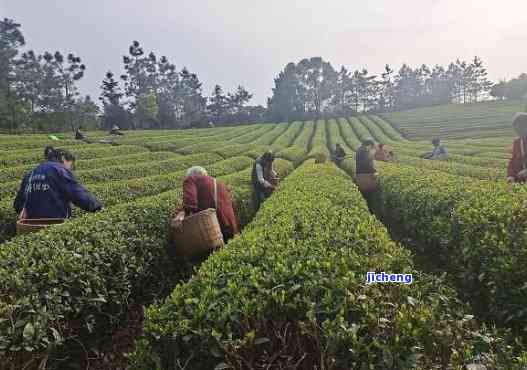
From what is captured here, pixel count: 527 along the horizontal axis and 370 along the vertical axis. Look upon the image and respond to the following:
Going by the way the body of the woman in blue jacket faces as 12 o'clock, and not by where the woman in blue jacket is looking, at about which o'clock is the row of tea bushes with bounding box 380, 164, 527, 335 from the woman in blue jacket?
The row of tea bushes is roughly at 3 o'clock from the woman in blue jacket.

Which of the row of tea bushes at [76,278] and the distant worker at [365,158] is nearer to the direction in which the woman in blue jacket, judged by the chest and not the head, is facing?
the distant worker

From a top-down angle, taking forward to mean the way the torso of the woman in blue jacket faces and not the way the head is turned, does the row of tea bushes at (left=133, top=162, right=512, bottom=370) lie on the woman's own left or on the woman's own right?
on the woman's own right

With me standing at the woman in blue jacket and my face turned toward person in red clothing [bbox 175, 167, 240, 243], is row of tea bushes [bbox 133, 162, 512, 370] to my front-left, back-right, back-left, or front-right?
front-right

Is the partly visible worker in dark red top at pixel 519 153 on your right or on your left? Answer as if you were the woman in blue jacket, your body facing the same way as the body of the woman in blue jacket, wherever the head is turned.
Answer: on your right

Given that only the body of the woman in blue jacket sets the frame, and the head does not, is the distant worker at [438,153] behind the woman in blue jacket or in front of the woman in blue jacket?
in front

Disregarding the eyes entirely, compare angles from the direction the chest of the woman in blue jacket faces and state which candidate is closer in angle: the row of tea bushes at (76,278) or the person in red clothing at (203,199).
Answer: the person in red clothing

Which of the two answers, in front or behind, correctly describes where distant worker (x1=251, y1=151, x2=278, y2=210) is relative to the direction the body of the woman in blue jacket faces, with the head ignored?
in front

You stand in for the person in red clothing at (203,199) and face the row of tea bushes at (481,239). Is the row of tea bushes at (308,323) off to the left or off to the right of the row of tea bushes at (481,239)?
right

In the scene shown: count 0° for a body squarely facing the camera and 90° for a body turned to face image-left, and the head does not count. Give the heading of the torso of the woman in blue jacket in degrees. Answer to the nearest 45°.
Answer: approximately 225°

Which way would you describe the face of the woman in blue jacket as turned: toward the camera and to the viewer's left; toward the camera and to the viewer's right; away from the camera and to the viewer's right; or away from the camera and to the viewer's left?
away from the camera and to the viewer's right
